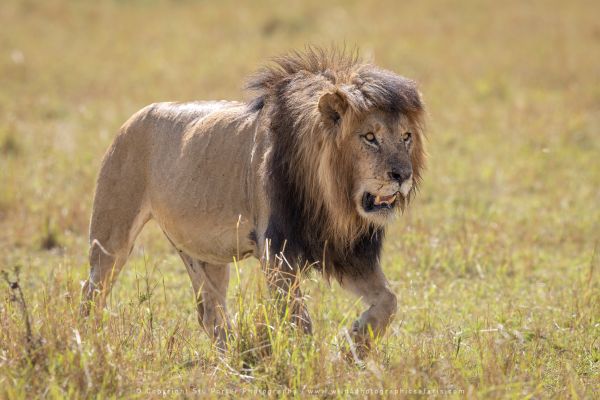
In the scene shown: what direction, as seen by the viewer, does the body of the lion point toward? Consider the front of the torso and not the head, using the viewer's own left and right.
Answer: facing the viewer and to the right of the viewer
